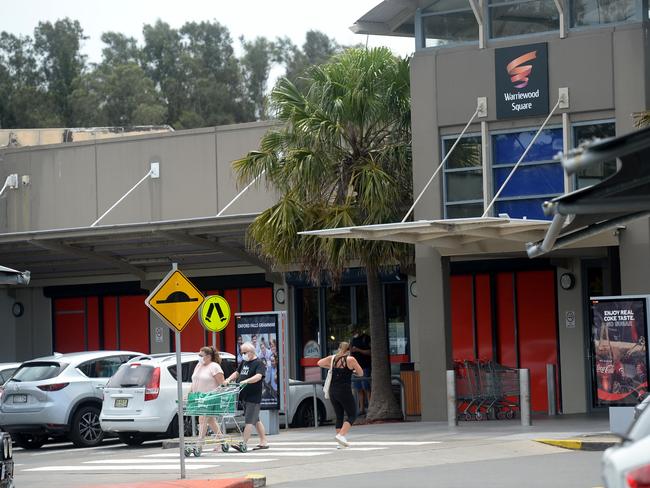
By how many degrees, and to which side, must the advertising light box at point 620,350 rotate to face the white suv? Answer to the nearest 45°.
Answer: approximately 90° to its right

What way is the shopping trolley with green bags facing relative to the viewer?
to the viewer's left

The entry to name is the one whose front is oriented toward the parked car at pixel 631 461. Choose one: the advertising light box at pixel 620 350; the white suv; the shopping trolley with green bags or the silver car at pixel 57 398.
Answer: the advertising light box

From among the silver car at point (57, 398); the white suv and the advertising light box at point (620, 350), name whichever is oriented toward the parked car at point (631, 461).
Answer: the advertising light box

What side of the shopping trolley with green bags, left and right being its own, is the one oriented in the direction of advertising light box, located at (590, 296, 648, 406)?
back

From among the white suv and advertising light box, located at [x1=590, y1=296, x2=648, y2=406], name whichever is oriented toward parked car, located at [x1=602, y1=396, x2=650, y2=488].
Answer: the advertising light box

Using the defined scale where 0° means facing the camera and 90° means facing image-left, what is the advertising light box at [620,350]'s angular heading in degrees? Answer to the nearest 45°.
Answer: approximately 0°

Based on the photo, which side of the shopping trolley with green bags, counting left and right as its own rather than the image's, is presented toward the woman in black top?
back

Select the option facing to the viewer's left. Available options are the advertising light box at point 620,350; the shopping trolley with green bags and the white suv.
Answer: the shopping trolley with green bags

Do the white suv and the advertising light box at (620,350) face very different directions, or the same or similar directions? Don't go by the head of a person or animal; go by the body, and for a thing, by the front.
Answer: very different directions
